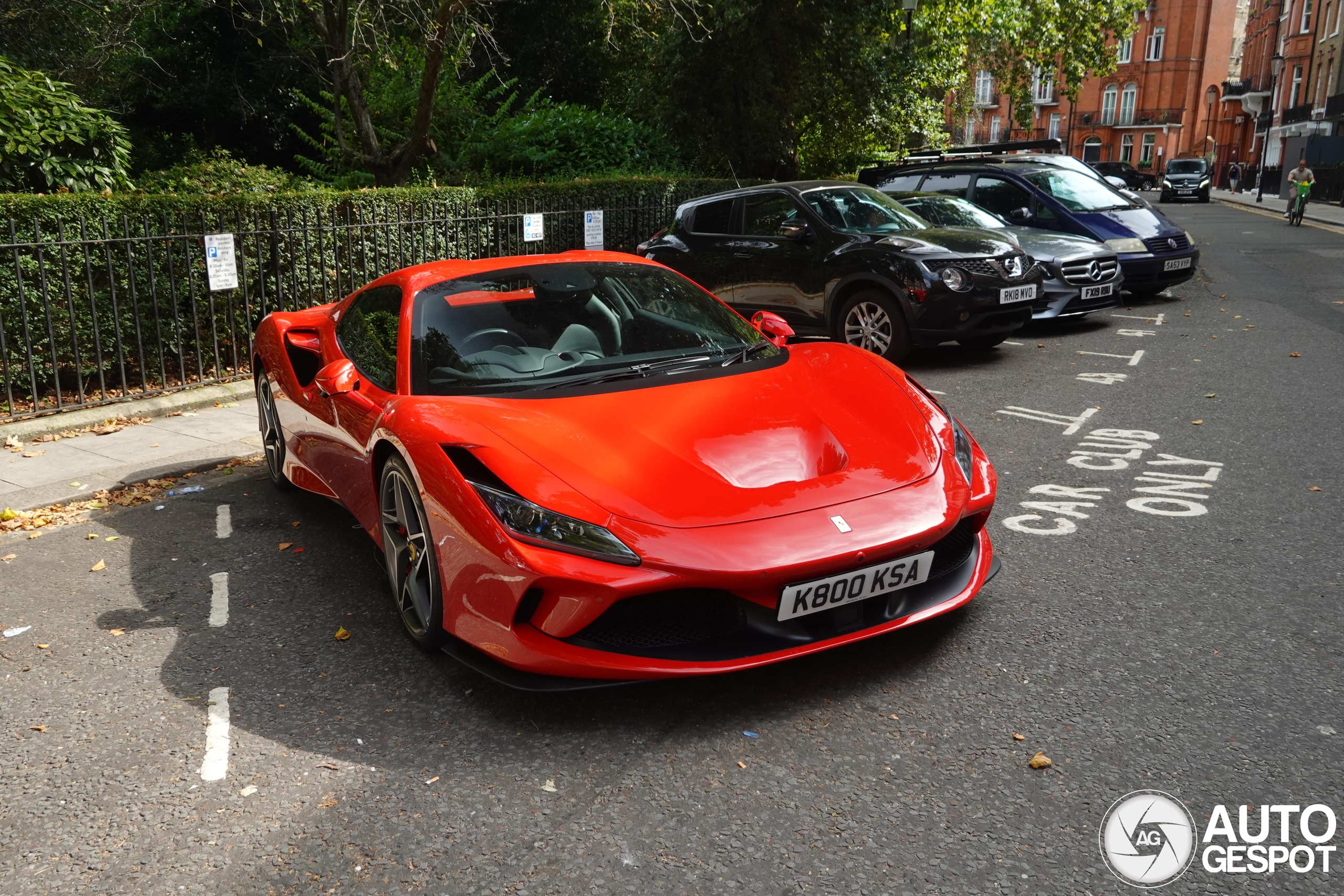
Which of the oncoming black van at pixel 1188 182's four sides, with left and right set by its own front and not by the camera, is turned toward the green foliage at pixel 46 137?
front

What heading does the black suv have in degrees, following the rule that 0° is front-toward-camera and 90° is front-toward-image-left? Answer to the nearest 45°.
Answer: approximately 315°

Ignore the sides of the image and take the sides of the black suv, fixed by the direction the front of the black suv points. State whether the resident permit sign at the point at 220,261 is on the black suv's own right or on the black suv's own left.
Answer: on the black suv's own right

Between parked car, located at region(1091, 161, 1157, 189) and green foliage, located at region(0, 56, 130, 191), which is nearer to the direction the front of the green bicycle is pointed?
the green foliage

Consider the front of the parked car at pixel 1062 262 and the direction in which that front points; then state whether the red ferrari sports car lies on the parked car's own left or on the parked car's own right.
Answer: on the parked car's own right

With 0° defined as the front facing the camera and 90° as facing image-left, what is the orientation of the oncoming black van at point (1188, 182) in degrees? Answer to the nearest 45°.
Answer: approximately 0°

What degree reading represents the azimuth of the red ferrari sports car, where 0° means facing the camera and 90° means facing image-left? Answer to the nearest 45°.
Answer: approximately 315°

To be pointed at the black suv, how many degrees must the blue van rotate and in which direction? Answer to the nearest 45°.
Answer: approximately 90° to its right

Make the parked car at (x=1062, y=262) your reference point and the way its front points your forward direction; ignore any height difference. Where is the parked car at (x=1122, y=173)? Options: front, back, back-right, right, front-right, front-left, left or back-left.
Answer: back-left
